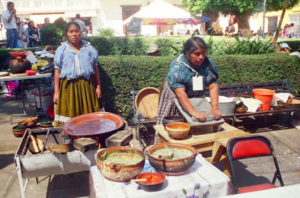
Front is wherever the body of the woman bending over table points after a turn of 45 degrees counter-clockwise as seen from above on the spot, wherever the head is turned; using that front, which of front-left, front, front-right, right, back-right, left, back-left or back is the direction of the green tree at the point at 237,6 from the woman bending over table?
left

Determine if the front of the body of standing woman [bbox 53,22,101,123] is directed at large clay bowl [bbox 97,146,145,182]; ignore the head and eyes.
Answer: yes

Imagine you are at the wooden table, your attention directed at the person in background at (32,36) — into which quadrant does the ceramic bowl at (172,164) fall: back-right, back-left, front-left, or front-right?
back-left

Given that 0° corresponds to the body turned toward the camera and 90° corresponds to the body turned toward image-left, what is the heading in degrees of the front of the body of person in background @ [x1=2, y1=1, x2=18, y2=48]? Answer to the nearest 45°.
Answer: approximately 315°

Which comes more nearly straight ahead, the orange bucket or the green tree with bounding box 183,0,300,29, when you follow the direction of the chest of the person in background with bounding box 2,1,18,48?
the orange bucket

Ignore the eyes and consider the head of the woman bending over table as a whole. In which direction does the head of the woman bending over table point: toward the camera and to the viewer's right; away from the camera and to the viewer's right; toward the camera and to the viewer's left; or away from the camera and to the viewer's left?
toward the camera and to the viewer's right

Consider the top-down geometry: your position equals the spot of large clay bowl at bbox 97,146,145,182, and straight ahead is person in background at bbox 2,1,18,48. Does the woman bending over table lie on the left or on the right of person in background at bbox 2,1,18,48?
right

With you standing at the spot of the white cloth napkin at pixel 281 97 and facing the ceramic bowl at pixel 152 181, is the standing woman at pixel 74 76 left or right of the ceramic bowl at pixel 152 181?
right

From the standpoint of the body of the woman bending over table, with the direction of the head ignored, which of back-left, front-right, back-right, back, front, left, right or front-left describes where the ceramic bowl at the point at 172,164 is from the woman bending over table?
front-right
